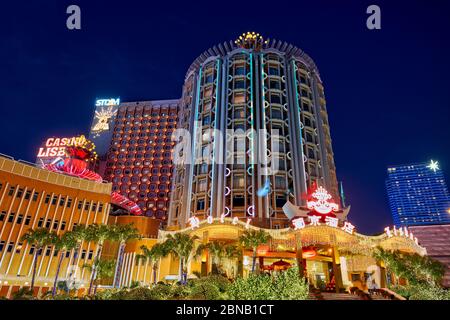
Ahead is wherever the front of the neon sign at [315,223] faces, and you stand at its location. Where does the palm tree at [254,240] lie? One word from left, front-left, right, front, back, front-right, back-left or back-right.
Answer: front-right

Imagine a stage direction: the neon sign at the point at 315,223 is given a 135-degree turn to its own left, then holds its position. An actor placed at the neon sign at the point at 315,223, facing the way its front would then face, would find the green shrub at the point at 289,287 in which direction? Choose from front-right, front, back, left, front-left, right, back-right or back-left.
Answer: back-right

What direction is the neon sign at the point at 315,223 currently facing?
toward the camera

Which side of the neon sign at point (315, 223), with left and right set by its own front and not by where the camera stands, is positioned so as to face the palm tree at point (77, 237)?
right

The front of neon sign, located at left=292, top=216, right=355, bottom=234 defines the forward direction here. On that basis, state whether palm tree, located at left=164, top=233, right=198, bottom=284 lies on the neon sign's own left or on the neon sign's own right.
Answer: on the neon sign's own right

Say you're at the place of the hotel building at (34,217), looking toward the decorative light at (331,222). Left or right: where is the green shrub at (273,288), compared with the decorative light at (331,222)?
right

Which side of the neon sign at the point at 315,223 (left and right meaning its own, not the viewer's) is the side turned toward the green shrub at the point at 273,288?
front

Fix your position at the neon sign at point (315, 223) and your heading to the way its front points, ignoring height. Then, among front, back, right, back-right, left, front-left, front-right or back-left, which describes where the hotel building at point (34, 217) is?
right

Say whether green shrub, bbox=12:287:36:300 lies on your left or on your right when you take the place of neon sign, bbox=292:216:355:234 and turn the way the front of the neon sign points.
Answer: on your right
